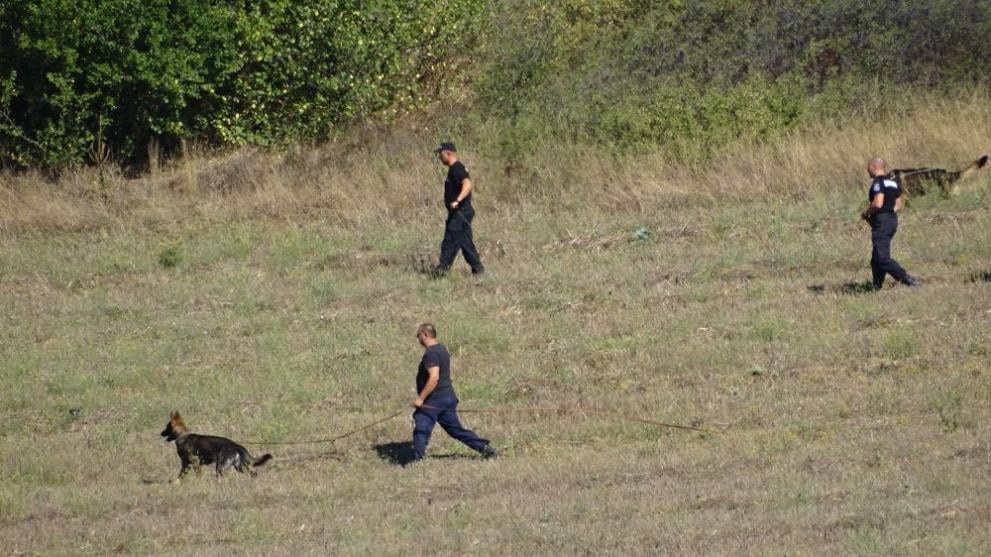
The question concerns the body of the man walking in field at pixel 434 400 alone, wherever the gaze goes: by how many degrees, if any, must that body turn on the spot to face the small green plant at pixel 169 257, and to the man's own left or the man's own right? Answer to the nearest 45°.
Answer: approximately 45° to the man's own right

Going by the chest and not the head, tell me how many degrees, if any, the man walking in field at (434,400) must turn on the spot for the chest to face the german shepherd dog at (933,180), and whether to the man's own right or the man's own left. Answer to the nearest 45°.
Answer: approximately 135° to the man's own right

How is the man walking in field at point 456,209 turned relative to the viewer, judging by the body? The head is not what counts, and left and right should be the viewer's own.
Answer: facing to the left of the viewer

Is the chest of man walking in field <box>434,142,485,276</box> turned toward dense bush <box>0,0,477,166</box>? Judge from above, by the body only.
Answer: no

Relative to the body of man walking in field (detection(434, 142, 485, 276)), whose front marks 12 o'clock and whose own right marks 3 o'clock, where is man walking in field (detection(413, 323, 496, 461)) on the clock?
man walking in field (detection(413, 323, 496, 461)) is roughly at 9 o'clock from man walking in field (detection(434, 142, 485, 276)).

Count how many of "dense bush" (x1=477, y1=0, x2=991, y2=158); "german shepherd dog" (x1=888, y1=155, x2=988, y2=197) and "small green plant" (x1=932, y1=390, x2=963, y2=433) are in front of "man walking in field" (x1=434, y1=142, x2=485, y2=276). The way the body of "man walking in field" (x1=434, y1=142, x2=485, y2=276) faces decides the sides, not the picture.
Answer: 0

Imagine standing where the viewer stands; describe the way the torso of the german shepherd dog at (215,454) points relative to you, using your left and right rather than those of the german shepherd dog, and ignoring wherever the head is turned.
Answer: facing to the left of the viewer

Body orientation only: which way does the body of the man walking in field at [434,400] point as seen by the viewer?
to the viewer's left

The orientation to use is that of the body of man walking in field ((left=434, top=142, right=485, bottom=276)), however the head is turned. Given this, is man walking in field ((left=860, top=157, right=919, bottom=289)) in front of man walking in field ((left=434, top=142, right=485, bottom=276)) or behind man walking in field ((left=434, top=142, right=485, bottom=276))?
behind

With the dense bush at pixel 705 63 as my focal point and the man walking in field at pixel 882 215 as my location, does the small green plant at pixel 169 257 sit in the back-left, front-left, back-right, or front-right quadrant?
front-left

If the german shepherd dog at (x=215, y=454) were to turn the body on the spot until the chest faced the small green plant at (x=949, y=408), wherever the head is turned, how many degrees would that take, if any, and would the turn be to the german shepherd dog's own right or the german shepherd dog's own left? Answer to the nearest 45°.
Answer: approximately 180°

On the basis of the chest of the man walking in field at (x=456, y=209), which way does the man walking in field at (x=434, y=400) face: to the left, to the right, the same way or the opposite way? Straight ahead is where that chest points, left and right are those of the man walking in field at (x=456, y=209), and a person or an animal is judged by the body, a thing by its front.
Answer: the same way
